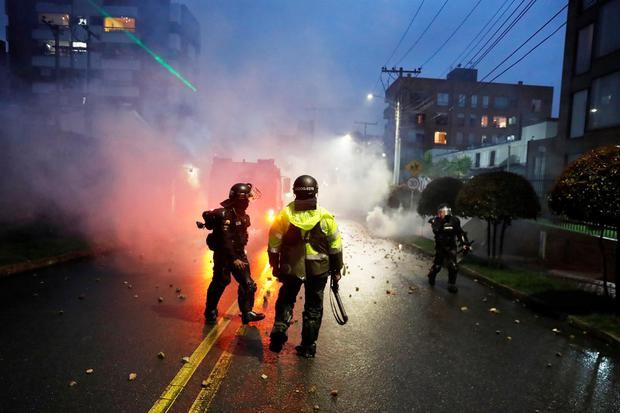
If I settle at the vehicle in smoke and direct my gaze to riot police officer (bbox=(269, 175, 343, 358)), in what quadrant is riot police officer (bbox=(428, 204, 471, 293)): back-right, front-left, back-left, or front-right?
front-left

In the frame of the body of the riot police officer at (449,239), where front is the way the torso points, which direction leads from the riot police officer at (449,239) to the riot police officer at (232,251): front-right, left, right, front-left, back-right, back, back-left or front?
front-right

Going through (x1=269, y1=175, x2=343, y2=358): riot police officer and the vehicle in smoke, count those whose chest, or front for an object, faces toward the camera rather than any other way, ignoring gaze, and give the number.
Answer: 1

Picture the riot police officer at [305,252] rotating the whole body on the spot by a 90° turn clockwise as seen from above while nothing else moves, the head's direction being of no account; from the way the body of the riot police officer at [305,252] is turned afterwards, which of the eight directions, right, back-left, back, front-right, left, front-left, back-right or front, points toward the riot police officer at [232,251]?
back-left

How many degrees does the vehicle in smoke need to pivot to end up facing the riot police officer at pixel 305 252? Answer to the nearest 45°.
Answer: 0° — it already faces them

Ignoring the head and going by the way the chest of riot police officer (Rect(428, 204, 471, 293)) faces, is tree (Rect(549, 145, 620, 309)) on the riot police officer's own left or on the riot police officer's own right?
on the riot police officer's own left

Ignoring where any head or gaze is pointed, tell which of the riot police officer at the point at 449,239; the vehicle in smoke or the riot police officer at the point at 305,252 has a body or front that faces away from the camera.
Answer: the riot police officer at the point at 305,252

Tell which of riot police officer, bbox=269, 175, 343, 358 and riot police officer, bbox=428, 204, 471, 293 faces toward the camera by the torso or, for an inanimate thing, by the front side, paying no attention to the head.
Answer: riot police officer, bbox=428, 204, 471, 293

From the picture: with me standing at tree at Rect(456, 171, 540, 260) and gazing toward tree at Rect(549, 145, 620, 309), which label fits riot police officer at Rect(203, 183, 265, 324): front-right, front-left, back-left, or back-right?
front-right

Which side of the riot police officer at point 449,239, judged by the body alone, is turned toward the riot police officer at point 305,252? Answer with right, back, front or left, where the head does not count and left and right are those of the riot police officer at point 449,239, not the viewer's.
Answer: front

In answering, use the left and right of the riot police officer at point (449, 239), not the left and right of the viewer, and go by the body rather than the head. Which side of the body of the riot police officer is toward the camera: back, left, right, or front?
front

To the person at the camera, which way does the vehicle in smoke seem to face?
facing the viewer

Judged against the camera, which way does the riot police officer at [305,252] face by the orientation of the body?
away from the camera

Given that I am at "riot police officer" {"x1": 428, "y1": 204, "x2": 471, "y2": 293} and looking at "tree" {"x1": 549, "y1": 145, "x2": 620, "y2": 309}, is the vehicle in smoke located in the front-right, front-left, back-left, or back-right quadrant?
back-left

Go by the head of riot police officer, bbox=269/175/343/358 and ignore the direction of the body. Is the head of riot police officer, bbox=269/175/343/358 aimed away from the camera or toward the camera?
away from the camera
